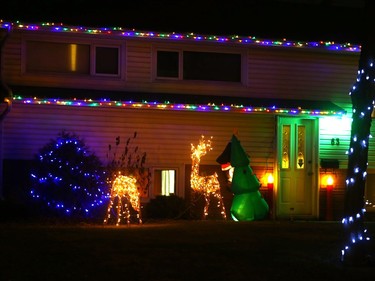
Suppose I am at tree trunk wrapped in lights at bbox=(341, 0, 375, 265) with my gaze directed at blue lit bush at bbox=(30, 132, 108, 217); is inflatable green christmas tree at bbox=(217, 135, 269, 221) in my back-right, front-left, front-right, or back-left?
front-right

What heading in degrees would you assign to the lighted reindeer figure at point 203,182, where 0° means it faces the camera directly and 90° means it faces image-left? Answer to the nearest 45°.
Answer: approximately 90°

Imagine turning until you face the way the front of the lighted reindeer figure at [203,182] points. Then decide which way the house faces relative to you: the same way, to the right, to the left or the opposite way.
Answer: to the left

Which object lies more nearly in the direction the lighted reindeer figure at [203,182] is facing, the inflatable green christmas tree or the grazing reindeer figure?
the grazing reindeer figure

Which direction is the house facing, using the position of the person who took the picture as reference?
facing the viewer

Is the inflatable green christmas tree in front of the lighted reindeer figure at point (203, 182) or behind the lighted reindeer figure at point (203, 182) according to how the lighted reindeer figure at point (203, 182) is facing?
behind
